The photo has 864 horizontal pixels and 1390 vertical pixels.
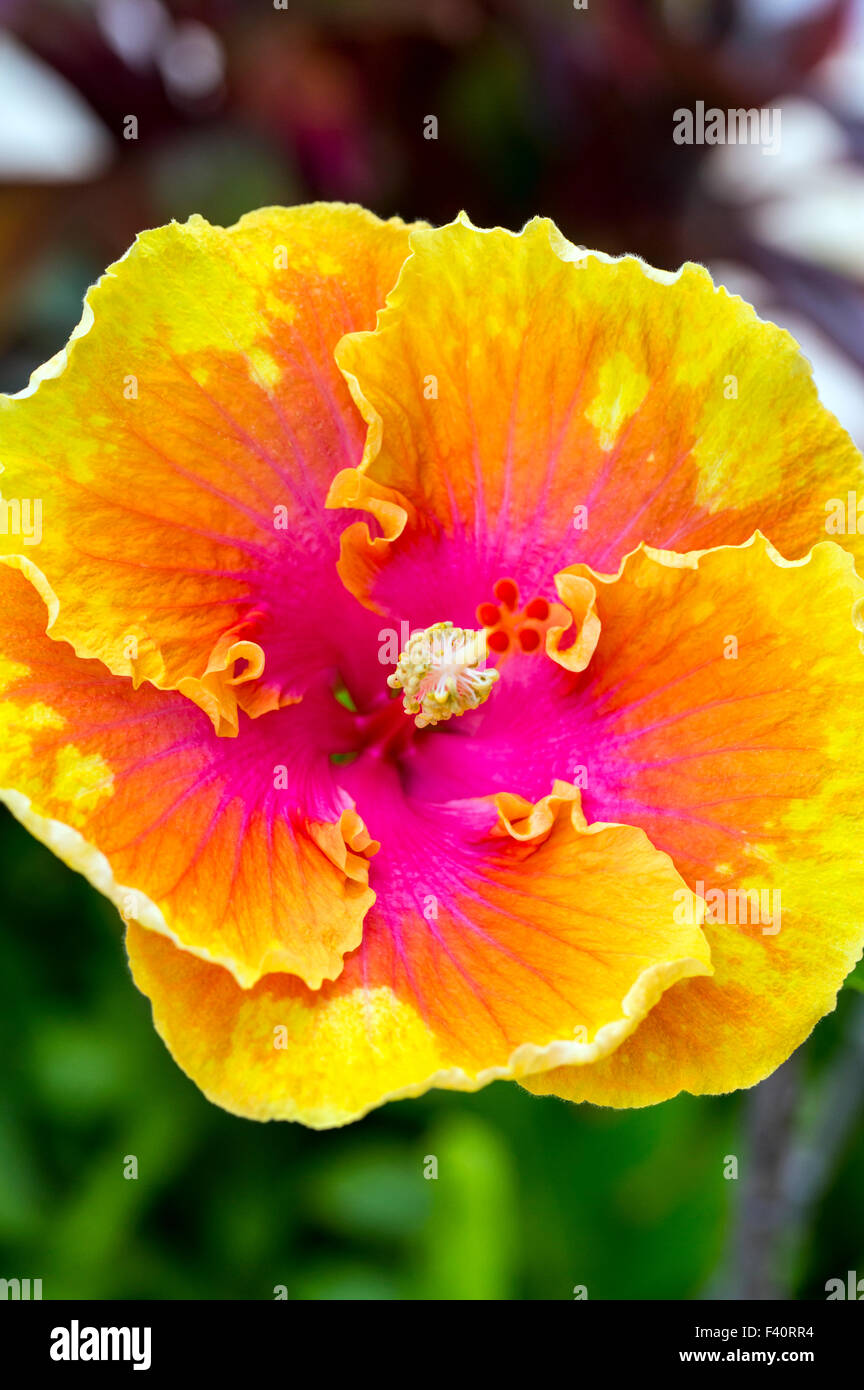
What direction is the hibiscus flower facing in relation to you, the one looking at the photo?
facing the viewer
